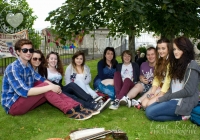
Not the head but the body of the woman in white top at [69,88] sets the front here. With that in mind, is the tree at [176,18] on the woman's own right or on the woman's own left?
on the woman's own left

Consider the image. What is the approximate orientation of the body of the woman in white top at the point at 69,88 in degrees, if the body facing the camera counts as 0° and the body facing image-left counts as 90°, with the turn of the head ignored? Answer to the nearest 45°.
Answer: approximately 315°

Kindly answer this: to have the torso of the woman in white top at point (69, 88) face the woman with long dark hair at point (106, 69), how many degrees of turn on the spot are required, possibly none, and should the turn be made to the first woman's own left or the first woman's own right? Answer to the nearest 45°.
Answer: approximately 90° to the first woman's own left

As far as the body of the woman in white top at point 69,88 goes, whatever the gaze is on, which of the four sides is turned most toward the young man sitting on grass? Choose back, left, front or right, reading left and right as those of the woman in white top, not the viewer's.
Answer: right

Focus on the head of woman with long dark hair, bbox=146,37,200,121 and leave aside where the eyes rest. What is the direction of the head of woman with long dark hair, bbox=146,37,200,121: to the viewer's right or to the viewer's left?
to the viewer's left

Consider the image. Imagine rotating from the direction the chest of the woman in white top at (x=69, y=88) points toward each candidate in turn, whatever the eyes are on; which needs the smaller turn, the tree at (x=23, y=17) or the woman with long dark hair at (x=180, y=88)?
the woman with long dark hair
